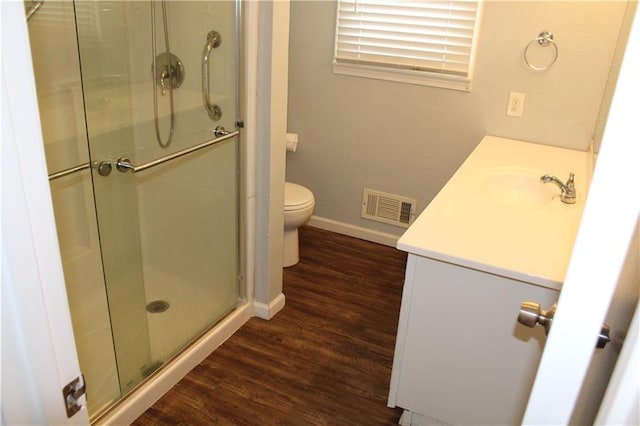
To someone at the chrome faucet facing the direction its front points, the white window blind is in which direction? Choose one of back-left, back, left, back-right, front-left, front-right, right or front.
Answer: front-right

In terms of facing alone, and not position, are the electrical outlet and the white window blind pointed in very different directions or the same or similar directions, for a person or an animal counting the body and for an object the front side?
same or similar directions

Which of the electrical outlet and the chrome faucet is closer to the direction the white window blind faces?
the chrome faucet

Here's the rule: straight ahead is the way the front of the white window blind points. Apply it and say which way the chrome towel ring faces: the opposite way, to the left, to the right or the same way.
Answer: the same way

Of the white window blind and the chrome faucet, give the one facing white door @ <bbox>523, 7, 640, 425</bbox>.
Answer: the white window blind

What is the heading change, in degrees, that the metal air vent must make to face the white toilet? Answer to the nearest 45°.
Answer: approximately 45° to its right

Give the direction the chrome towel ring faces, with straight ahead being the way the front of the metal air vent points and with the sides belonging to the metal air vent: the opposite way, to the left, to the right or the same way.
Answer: the same way

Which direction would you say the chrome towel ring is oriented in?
toward the camera

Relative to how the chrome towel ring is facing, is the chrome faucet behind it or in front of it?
in front

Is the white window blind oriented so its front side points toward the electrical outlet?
no

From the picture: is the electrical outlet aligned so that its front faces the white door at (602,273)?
yes

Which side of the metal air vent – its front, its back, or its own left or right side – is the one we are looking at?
front

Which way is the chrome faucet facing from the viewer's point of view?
to the viewer's left

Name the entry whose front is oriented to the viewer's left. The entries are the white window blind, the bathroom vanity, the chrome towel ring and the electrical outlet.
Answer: the bathroom vanity

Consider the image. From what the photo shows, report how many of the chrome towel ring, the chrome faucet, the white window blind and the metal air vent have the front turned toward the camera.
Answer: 3

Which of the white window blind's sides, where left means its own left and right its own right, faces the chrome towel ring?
left

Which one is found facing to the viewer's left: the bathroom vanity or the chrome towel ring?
the bathroom vanity

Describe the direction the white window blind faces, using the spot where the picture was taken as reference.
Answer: facing the viewer
